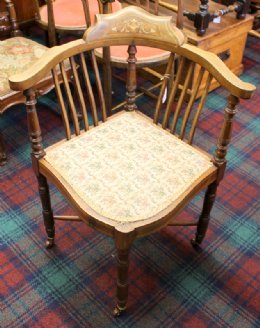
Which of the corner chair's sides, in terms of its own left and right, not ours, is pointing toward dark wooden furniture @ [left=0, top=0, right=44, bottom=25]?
back

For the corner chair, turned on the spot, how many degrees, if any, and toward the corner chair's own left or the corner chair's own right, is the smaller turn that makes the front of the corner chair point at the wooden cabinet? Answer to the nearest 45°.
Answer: approximately 180°

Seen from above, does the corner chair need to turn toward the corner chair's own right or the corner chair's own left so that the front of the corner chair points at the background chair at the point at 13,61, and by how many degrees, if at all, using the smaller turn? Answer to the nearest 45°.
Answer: approximately 135° to the corner chair's own right

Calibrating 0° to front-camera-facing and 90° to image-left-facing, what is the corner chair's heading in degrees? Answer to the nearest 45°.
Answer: approximately 0°

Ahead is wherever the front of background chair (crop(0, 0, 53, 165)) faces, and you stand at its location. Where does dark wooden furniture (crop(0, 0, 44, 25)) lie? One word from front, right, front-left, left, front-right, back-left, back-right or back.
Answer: back-left

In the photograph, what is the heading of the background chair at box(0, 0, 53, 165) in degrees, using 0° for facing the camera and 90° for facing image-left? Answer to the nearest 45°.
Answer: approximately 315°

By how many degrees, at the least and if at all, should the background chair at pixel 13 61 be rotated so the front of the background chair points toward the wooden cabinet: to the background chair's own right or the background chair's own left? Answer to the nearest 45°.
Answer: approximately 45° to the background chair's own left
